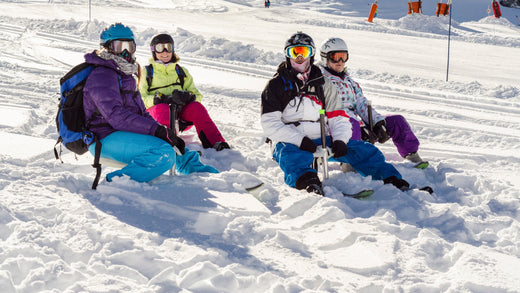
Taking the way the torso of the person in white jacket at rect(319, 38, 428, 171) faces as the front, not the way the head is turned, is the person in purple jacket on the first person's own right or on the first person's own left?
on the first person's own right

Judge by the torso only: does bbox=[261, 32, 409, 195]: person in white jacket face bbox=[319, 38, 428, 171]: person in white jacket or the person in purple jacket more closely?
the person in purple jacket

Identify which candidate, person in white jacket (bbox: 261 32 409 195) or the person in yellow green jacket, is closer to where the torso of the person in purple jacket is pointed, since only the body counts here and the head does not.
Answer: the person in white jacket

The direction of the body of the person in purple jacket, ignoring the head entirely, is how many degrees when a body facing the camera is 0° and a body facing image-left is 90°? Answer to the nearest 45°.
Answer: approximately 315°

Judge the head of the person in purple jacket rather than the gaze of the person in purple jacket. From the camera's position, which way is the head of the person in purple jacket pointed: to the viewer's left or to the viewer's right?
to the viewer's right

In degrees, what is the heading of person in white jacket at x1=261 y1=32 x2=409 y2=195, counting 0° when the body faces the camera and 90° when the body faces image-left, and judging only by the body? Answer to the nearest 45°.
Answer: approximately 0°

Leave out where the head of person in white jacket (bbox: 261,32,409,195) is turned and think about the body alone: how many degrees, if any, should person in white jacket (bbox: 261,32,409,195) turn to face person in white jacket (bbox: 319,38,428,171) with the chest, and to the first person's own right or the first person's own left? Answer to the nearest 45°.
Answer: approximately 135° to the first person's own left
